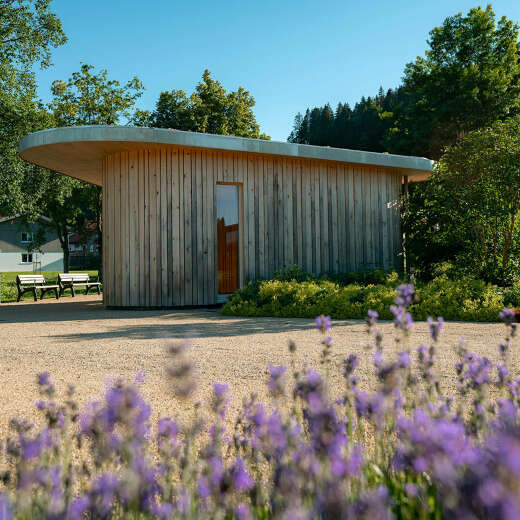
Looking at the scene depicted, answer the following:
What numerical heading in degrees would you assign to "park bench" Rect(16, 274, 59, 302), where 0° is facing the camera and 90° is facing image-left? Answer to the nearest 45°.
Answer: approximately 315°

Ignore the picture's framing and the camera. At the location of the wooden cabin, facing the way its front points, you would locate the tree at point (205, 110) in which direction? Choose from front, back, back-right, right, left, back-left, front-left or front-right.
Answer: back-left

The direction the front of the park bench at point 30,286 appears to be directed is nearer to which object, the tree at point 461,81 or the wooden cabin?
the wooden cabin

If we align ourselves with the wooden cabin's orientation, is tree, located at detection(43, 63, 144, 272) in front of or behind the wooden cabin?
behind

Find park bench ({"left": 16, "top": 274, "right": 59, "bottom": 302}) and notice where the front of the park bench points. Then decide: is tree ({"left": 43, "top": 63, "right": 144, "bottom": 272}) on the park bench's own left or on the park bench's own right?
on the park bench's own left

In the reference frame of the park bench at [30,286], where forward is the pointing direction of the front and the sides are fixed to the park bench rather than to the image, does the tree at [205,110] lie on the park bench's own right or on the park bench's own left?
on the park bench's own left

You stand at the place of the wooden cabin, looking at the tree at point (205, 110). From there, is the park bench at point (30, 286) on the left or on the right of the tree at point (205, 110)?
left

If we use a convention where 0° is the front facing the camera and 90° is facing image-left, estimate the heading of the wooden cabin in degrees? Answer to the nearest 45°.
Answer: approximately 315°

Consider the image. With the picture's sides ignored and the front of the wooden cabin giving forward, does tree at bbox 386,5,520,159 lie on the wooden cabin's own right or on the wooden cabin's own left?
on the wooden cabin's own left

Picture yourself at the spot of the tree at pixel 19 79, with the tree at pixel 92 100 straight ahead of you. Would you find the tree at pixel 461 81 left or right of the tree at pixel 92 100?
right
